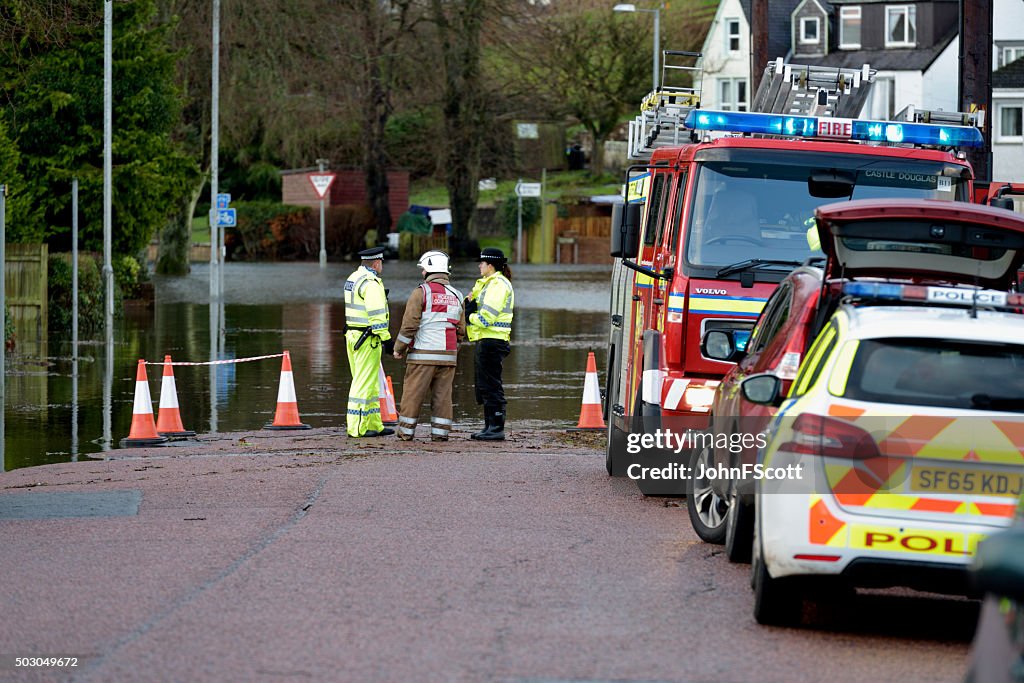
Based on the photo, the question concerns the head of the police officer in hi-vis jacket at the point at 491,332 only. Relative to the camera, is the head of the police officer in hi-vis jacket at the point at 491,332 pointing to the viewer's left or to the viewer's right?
to the viewer's left

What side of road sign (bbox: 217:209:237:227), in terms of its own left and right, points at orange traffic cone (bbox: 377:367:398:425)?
front

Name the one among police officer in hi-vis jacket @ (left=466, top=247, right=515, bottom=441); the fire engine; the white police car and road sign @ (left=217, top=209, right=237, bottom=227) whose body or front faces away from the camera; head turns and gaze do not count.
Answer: the white police car

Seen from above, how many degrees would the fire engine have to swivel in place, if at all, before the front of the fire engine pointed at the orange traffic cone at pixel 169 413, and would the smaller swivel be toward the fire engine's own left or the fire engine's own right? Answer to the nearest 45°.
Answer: approximately 135° to the fire engine's own right

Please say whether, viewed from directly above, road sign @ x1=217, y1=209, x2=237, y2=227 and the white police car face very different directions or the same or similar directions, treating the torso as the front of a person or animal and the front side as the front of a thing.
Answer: very different directions

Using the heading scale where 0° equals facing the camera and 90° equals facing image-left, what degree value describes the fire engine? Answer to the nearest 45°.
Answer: approximately 0°

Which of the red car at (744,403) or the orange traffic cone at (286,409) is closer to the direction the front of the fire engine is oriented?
the red car

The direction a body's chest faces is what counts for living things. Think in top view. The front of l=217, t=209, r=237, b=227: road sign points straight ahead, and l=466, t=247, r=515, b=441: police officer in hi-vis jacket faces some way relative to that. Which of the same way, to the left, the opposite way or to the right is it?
to the right

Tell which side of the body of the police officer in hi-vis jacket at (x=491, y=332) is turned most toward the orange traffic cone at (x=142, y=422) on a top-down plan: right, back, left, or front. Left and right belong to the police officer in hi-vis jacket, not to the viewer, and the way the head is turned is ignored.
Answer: front

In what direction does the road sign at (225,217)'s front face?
toward the camera

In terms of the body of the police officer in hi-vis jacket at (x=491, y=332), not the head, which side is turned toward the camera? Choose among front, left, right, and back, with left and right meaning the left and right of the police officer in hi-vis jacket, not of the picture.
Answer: left

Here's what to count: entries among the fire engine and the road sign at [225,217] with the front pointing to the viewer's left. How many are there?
0

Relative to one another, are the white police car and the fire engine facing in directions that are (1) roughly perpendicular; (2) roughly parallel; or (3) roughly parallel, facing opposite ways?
roughly parallel, facing opposite ways

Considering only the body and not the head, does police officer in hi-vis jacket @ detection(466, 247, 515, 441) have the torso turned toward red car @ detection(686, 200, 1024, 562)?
no

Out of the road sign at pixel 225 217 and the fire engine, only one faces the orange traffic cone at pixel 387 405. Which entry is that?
the road sign

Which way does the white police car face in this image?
away from the camera

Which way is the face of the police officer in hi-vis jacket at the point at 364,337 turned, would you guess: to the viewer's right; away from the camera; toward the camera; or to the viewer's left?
to the viewer's right

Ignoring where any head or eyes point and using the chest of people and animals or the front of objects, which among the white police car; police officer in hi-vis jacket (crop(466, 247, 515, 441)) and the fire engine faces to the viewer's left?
the police officer in hi-vis jacket

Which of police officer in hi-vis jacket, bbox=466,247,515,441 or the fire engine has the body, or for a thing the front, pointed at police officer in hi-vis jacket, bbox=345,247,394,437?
police officer in hi-vis jacket, bbox=466,247,515,441
